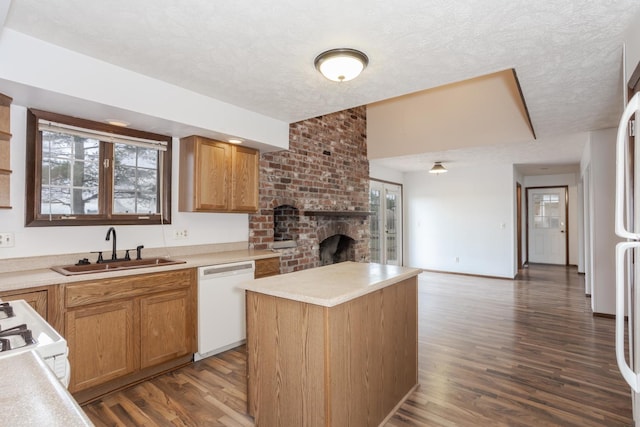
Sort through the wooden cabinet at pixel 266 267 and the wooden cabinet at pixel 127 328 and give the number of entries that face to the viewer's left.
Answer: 0

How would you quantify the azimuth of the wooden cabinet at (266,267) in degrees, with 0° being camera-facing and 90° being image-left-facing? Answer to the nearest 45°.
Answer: approximately 315°

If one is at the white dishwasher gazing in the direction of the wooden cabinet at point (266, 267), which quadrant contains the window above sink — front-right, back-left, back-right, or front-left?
back-left

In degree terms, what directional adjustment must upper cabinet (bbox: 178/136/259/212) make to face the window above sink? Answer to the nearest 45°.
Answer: approximately 135° to its right

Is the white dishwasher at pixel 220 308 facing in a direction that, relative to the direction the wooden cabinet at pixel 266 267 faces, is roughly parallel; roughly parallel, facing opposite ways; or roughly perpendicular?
roughly parallel

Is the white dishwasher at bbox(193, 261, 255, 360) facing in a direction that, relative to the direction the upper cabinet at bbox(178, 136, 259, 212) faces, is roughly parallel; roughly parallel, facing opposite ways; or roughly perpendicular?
roughly parallel

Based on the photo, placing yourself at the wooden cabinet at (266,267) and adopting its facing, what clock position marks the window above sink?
The window above sink is roughly at 4 o'clock from the wooden cabinet.

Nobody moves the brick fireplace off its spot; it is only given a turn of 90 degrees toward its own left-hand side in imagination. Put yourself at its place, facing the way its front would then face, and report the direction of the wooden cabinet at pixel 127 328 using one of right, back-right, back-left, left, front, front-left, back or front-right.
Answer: right

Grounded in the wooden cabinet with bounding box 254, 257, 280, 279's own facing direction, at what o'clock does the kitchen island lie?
The kitchen island is roughly at 1 o'clock from the wooden cabinet.

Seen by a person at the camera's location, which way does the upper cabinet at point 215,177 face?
facing the viewer and to the right of the viewer
